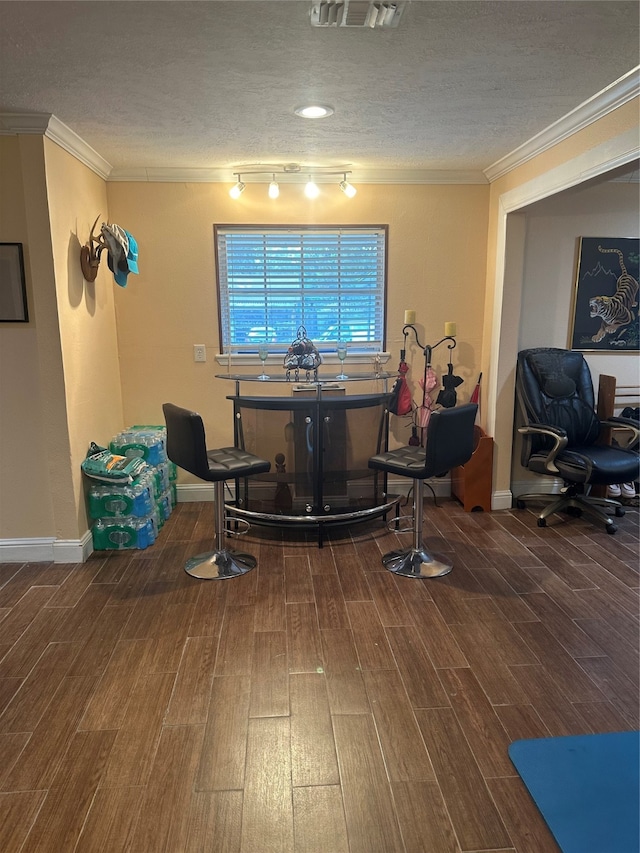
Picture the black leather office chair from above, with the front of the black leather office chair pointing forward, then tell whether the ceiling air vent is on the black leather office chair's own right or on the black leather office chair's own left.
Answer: on the black leather office chair's own right

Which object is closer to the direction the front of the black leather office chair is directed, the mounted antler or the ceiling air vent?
the ceiling air vent

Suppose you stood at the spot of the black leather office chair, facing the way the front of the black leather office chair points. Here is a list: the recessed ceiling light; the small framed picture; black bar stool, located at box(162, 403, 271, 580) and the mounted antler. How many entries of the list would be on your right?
4

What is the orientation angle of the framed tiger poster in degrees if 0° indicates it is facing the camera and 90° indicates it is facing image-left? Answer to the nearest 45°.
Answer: approximately 0°

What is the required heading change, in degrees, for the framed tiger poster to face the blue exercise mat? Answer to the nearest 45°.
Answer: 0° — it already faces it

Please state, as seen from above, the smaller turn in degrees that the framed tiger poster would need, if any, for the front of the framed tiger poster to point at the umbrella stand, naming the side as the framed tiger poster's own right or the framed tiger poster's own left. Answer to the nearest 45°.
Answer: approximately 45° to the framed tiger poster's own right

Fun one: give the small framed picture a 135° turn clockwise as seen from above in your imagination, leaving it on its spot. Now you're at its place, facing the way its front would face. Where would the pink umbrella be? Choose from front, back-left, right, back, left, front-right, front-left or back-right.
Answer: back-right
